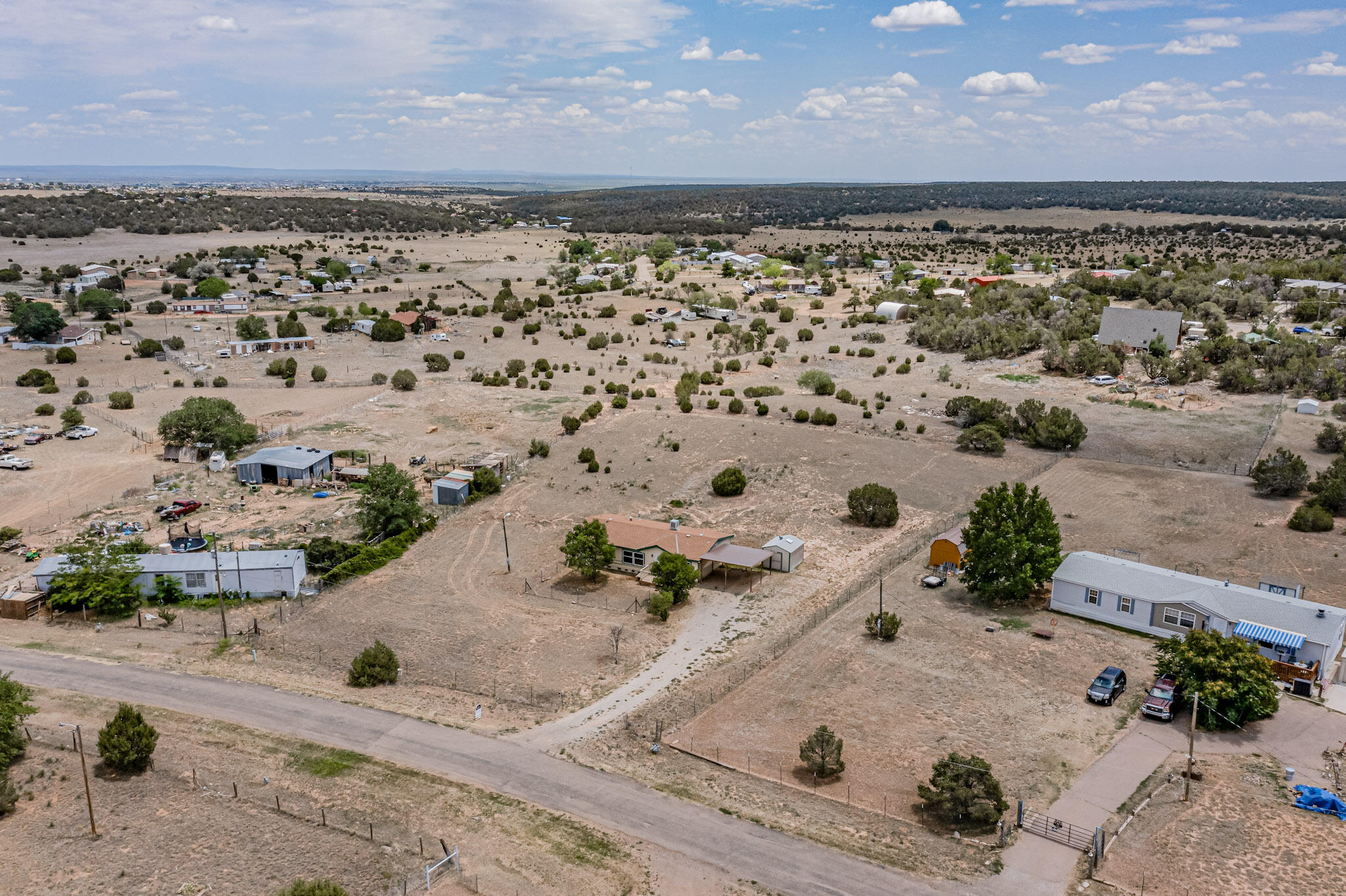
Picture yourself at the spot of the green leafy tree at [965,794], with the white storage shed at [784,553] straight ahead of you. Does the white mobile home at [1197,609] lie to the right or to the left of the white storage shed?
right

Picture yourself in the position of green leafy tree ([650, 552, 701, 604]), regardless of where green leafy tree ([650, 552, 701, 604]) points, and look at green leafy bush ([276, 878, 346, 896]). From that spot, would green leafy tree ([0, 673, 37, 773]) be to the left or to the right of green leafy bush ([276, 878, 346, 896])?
right

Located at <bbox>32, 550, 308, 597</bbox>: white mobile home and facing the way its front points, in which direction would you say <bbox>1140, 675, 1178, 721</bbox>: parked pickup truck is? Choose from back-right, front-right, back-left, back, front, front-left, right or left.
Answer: front-left

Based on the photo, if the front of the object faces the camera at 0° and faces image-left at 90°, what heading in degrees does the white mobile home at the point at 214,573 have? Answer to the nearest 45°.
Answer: approximately 0°

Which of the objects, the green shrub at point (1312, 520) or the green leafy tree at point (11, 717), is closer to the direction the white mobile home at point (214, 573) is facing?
the green leafy tree

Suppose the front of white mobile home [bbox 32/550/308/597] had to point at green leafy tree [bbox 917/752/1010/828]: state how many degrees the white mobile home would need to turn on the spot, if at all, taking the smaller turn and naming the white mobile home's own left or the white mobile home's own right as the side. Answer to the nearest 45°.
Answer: approximately 45° to the white mobile home's own left

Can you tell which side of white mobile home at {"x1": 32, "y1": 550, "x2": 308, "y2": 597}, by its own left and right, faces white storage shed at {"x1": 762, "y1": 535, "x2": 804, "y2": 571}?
left

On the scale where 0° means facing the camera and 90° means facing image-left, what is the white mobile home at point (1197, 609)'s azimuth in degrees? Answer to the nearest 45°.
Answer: approximately 45°
